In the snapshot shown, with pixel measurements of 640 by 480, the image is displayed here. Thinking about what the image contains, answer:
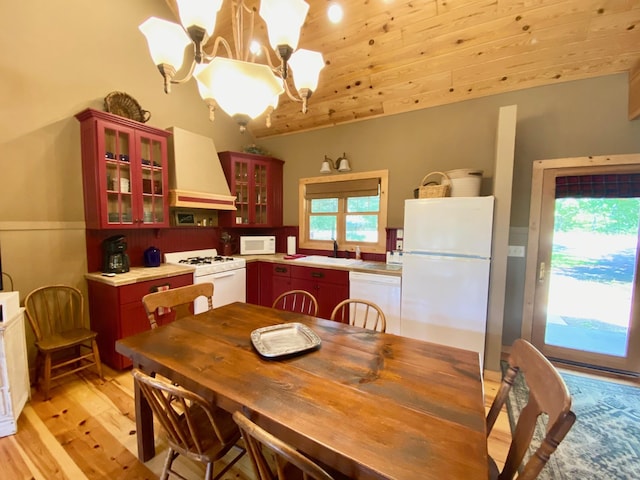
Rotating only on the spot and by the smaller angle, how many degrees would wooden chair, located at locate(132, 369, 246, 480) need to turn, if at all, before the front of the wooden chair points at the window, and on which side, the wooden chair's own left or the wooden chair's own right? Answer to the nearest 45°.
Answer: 0° — it already faces it

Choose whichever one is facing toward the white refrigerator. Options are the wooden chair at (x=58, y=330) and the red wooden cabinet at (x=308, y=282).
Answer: the wooden chair

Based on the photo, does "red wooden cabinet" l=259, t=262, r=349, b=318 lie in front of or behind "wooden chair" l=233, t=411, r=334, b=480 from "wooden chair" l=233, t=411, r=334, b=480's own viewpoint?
in front

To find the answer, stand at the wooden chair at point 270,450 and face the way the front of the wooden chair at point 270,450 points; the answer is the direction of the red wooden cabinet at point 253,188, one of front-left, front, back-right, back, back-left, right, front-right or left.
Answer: front-left

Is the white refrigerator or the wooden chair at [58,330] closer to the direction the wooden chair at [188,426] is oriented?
the white refrigerator

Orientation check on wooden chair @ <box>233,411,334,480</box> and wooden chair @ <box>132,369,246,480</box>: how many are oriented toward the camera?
0

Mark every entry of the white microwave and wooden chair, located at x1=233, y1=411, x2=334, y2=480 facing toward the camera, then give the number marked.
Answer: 1

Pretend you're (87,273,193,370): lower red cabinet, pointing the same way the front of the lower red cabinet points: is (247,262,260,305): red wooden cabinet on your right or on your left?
on your left

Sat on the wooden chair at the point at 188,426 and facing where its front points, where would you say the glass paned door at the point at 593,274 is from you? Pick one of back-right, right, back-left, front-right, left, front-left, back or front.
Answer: front-right

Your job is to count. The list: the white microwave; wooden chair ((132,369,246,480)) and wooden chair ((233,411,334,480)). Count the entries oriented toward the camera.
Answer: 1

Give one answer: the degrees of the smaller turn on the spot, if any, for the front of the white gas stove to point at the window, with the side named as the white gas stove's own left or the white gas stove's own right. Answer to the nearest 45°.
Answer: approximately 45° to the white gas stove's own left

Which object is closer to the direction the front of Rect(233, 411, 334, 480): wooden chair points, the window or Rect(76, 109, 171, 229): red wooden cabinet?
the window

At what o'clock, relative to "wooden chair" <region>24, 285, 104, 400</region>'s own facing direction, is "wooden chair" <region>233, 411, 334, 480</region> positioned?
"wooden chair" <region>233, 411, 334, 480</region> is roughly at 1 o'clock from "wooden chair" <region>24, 285, 104, 400</region>.

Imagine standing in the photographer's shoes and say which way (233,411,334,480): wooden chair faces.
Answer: facing away from the viewer and to the right of the viewer
